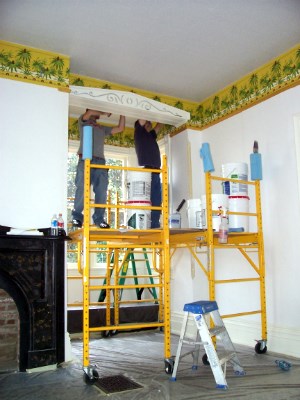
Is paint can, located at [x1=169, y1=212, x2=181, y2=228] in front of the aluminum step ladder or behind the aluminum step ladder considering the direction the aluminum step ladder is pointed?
behind

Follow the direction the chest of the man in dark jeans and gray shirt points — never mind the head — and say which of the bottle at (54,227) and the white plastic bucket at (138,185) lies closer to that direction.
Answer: the white plastic bucket

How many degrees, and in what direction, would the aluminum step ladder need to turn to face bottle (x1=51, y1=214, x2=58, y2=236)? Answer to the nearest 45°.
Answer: approximately 135° to its right
